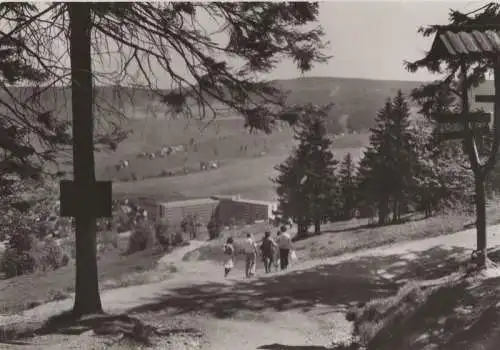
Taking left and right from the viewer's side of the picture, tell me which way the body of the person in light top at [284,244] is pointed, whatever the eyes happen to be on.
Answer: facing away from the viewer

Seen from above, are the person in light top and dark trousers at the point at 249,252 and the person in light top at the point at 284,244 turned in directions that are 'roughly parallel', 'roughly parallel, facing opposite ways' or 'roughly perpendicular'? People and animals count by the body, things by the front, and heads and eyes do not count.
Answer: roughly parallel

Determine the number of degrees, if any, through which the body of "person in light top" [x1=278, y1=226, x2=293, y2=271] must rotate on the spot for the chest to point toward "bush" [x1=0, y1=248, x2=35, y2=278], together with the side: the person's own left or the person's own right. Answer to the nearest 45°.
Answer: approximately 45° to the person's own left

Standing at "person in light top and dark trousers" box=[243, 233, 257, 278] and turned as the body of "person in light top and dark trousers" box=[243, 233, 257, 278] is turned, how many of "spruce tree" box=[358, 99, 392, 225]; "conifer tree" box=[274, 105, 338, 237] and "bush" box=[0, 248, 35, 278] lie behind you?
0

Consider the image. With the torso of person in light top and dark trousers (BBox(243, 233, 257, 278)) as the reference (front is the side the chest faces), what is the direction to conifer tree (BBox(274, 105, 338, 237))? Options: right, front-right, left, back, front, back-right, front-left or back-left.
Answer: front

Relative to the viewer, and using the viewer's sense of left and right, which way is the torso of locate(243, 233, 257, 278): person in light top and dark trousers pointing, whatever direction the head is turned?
facing away from the viewer

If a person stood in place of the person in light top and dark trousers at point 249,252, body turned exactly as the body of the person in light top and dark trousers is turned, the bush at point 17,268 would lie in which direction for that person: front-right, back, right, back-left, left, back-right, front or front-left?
front-left

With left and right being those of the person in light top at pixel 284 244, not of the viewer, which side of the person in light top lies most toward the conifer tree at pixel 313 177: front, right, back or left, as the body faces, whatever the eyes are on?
front

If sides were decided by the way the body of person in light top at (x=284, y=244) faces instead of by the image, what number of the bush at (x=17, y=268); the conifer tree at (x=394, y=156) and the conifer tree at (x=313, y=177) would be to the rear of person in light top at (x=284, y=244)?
0

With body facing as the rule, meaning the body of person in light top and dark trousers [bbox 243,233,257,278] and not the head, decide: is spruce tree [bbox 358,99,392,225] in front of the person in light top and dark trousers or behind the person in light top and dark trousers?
in front

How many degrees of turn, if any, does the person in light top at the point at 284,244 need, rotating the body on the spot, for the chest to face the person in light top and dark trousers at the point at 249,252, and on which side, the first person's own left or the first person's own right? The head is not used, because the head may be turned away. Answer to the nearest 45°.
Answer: approximately 90° to the first person's own left

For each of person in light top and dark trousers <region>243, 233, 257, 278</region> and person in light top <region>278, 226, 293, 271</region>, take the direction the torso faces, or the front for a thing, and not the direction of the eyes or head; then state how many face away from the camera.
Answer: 2

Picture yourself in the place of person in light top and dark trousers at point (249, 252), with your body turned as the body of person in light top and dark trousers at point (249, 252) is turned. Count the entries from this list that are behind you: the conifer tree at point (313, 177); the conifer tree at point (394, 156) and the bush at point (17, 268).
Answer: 0
